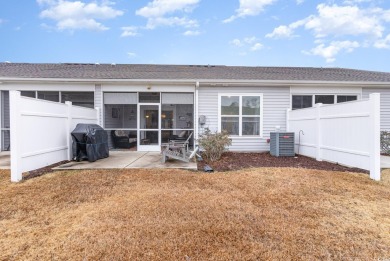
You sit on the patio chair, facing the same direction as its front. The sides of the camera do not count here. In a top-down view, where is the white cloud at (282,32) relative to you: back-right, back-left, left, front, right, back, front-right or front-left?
back-right
